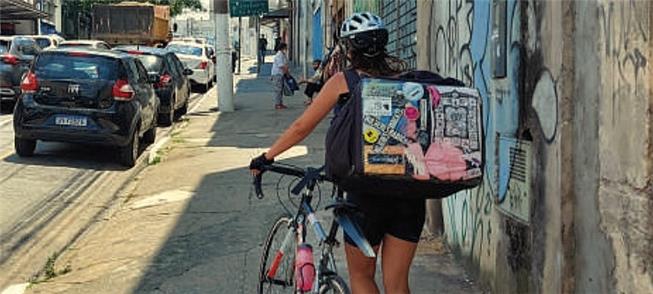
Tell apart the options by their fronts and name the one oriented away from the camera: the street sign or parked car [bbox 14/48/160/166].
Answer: the parked car

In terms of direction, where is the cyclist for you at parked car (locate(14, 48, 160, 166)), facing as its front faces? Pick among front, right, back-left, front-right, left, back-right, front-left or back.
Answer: back

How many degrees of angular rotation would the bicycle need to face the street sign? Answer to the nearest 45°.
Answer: approximately 45° to its right

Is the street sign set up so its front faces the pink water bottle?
yes

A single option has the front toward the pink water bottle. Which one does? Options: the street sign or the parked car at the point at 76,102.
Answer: the street sign

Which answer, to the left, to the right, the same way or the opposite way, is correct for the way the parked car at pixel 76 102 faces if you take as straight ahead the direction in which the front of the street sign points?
the opposite way

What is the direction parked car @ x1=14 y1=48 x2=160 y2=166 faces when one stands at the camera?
facing away from the viewer

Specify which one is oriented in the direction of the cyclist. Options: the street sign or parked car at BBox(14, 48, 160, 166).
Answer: the street sign

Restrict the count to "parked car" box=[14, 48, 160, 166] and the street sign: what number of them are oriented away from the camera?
1

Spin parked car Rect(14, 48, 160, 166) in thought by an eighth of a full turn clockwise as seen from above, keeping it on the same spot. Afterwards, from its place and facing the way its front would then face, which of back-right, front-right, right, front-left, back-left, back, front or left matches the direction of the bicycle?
back-right

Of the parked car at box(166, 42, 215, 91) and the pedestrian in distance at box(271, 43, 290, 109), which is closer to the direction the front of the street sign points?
the pedestrian in distance
